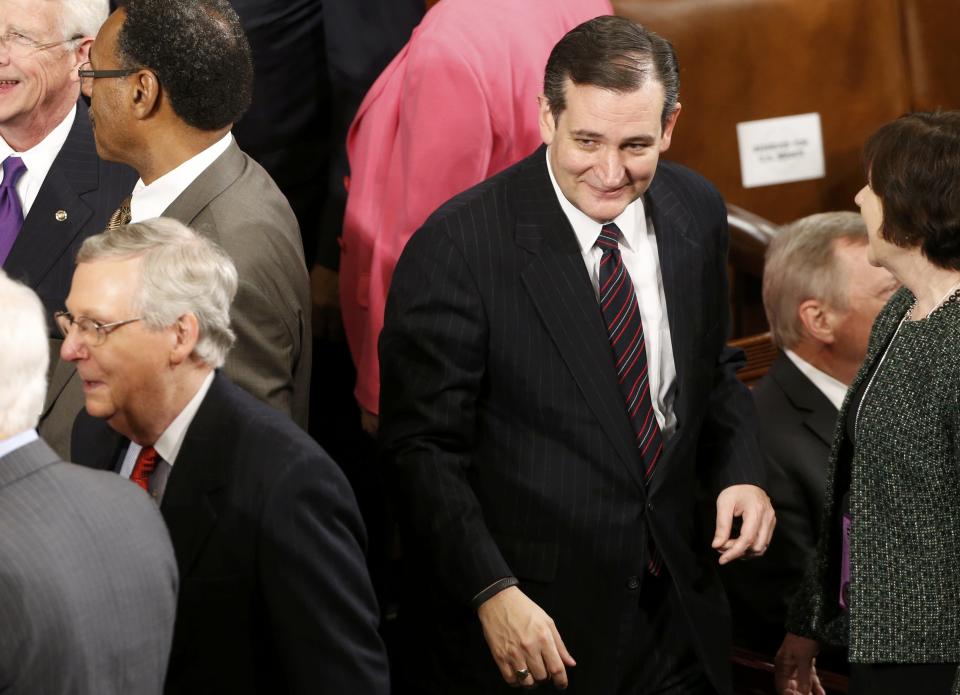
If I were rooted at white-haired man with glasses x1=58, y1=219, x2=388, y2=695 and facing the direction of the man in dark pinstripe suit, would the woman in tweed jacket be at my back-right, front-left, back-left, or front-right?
front-right

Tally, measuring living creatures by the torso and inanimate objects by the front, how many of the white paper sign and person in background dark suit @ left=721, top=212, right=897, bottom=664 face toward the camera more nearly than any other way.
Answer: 1

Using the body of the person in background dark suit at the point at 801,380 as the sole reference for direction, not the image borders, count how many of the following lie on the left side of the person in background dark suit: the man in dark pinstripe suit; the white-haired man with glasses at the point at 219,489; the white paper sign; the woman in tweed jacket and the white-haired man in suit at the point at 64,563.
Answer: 1

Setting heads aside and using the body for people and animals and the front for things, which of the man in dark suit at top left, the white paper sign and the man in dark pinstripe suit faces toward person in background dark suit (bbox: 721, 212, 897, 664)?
the white paper sign

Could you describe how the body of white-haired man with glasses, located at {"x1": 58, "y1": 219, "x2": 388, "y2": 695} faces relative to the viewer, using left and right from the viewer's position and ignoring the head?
facing the viewer and to the left of the viewer

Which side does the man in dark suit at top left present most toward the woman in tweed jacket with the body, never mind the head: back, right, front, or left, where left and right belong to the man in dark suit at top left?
left

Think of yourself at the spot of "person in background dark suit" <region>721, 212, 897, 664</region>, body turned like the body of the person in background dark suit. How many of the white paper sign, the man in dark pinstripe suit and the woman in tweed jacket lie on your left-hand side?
1

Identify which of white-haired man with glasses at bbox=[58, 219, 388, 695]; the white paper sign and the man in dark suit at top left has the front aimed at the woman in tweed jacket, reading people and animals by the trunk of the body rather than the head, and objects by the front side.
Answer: the white paper sign

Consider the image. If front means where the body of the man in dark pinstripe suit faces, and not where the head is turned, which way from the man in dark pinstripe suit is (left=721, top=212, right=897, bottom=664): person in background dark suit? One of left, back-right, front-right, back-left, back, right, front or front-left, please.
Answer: left

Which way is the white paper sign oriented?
toward the camera

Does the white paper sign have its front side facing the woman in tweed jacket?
yes

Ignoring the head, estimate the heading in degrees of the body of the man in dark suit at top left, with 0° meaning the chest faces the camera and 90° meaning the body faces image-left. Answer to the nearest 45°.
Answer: approximately 45°
